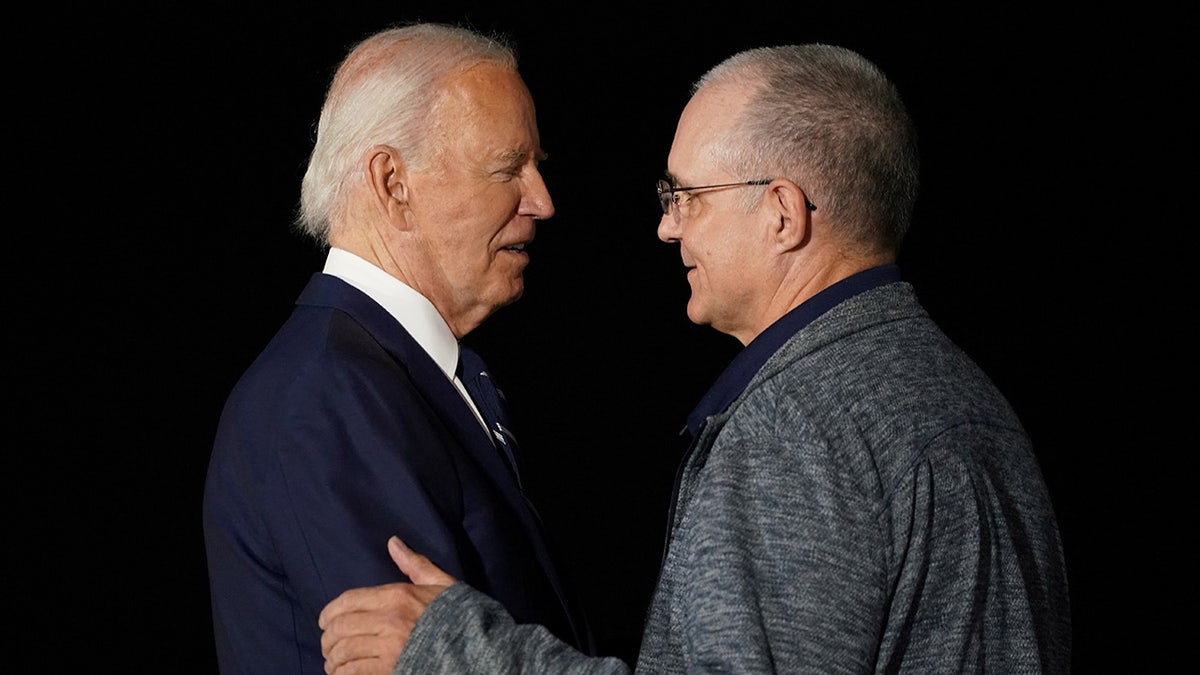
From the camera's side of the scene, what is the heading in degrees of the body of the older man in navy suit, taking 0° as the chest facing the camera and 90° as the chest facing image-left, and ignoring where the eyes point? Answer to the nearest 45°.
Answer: approximately 270°

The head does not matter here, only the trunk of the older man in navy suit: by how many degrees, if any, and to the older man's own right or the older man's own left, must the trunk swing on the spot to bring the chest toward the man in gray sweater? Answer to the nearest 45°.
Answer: approximately 45° to the older man's own right

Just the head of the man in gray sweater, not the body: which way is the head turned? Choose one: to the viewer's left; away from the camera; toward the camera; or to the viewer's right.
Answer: to the viewer's left

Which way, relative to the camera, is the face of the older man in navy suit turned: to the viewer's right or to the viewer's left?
to the viewer's right
